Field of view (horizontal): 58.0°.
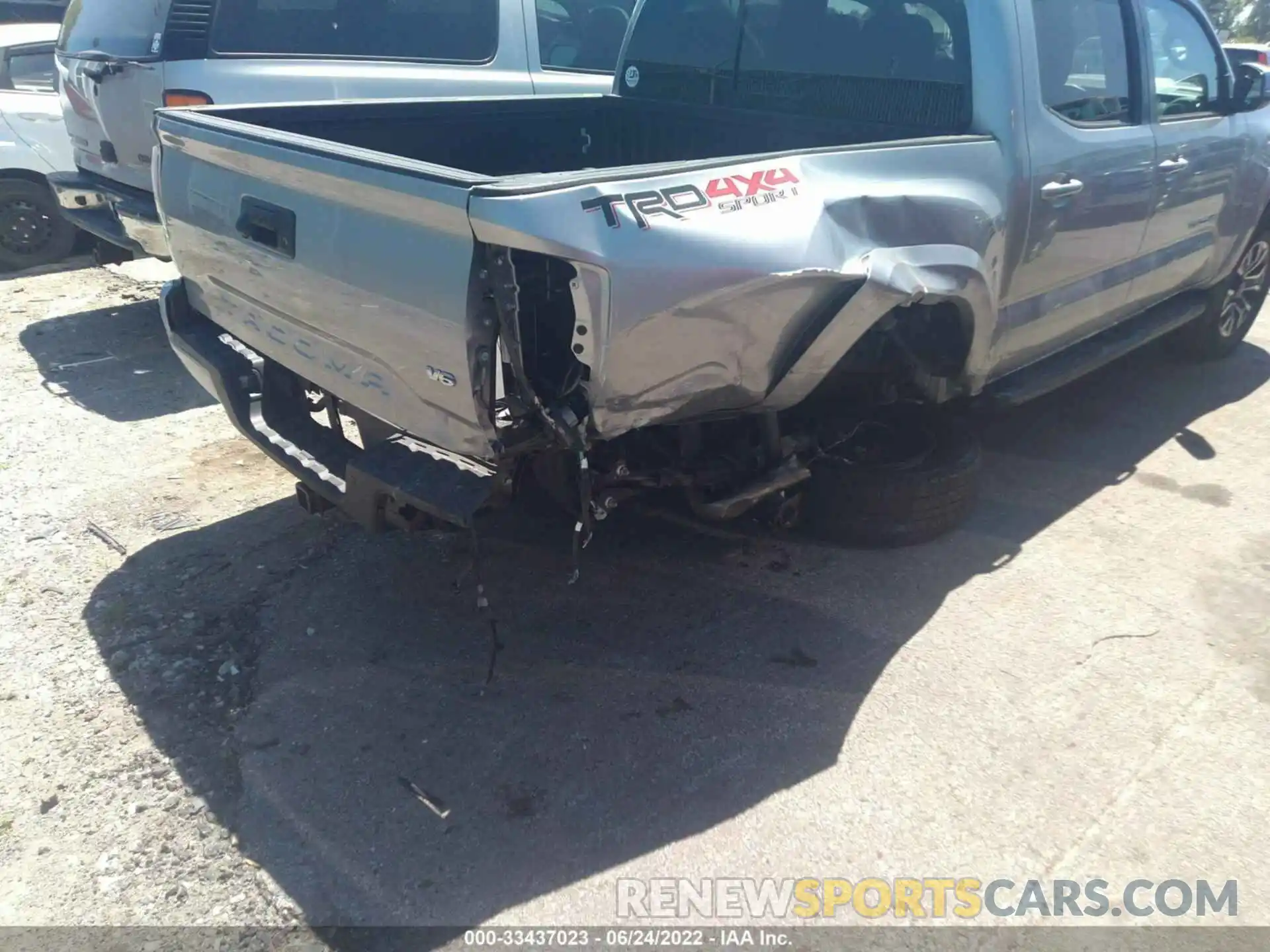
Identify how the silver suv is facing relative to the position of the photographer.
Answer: facing away from the viewer and to the right of the viewer

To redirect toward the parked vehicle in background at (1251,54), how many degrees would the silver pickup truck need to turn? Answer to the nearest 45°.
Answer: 0° — it already faces it

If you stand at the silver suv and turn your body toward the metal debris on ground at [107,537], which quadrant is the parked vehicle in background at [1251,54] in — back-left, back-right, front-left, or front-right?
back-left

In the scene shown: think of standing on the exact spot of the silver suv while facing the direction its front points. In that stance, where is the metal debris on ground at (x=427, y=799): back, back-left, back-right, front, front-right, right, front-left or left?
back-right

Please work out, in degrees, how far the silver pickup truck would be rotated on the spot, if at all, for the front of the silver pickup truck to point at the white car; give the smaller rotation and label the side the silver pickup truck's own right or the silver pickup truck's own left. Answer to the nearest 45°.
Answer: approximately 90° to the silver pickup truck's own left

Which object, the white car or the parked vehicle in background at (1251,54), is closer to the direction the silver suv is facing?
the parked vehicle in background

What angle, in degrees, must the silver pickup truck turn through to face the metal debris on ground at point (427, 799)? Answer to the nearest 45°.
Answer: approximately 180°

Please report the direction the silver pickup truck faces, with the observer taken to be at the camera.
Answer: facing away from the viewer and to the right of the viewer

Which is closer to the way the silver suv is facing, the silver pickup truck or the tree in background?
the tree in background

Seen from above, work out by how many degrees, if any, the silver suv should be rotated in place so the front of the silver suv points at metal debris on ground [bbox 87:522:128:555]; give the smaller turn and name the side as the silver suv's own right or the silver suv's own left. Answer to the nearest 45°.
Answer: approximately 135° to the silver suv's own right

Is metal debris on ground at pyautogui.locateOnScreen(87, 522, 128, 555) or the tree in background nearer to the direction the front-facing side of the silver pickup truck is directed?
the tree in background

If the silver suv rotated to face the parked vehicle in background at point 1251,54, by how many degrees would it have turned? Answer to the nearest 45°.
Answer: approximately 45° to its right
